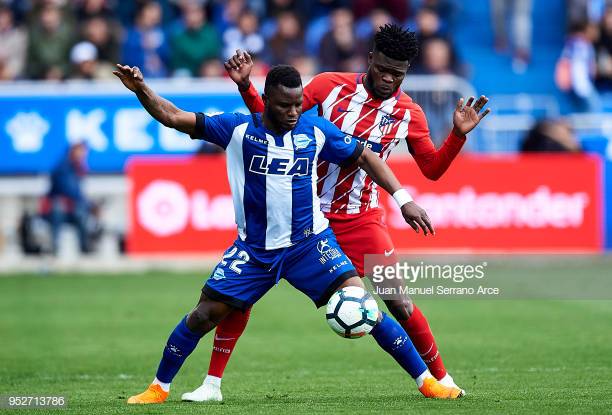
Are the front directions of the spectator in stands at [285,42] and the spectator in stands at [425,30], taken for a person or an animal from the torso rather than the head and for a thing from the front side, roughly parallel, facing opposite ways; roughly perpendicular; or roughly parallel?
roughly parallel

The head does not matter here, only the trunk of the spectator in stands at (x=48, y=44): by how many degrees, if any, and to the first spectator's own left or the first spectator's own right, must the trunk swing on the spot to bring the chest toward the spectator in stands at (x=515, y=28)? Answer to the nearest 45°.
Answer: approximately 90° to the first spectator's own left

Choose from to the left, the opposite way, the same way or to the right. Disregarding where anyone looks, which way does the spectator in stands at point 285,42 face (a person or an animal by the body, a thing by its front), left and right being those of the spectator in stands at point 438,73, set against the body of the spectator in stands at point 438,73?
the same way

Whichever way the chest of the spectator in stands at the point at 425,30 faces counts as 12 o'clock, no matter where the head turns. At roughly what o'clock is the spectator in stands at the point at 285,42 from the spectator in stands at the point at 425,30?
the spectator in stands at the point at 285,42 is roughly at 3 o'clock from the spectator in stands at the point at 425,30.

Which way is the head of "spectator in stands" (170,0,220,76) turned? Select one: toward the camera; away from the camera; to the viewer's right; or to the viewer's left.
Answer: toward the camera

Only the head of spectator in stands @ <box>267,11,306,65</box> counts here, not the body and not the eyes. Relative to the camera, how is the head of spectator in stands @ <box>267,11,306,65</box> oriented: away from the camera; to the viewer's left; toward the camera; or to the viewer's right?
toward the camera

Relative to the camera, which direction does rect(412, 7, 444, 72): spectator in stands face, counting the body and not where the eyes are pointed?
toward the camera

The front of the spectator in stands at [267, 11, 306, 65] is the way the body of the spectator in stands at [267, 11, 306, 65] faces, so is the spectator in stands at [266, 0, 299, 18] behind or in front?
behind

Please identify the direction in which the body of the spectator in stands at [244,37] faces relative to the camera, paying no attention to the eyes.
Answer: toward the camera

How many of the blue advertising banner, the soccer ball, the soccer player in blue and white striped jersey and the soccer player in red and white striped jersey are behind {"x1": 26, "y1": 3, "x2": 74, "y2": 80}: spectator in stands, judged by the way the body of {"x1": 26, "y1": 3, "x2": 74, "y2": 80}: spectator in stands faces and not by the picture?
0

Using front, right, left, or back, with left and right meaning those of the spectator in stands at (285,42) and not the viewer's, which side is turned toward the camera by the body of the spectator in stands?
front

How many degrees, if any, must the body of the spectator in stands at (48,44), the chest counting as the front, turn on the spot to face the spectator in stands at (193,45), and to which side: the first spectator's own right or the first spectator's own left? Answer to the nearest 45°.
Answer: approximately 90° to the first spectator's own left

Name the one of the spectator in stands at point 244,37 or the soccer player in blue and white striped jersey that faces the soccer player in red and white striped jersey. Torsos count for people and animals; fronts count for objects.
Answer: the spectator in stands

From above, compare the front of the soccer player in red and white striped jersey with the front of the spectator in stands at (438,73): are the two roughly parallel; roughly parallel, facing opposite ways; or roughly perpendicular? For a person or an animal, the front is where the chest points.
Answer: roughly parallel

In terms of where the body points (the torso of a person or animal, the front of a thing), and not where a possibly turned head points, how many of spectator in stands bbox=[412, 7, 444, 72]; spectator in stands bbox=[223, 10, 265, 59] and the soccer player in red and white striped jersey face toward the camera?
3

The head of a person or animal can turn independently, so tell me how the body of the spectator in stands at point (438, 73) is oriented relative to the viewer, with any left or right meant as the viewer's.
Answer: facing the viewer
